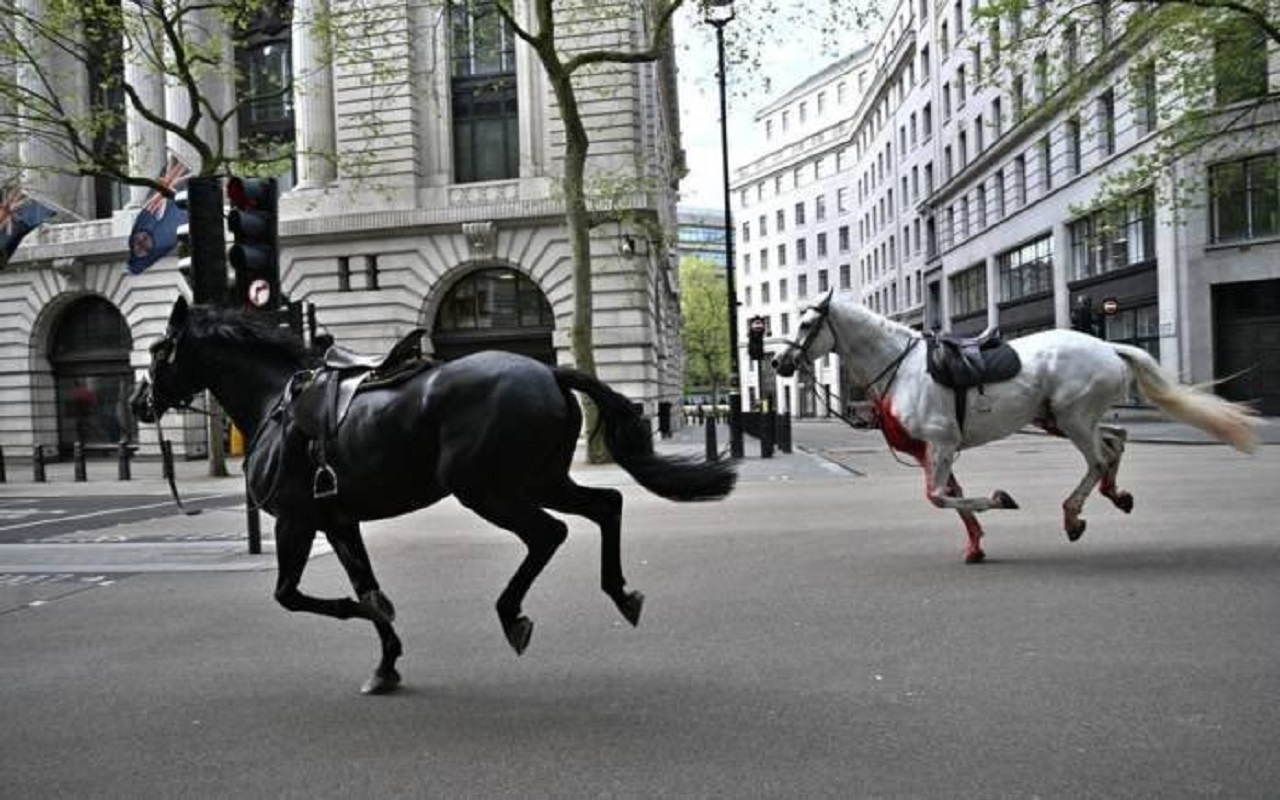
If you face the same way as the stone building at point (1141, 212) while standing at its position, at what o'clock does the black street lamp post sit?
The black street lamp post is roughly at 12 o'clock from the stone building.

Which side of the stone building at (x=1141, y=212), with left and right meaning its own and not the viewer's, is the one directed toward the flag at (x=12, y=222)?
front

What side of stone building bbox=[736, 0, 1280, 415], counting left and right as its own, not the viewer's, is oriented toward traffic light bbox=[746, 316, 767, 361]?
front

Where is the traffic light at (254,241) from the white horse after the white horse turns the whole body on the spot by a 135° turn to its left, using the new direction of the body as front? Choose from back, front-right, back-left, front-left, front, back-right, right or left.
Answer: back-right

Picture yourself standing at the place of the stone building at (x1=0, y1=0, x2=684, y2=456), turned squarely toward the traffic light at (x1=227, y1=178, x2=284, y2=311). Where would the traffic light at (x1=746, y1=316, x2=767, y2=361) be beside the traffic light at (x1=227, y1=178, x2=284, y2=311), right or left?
left

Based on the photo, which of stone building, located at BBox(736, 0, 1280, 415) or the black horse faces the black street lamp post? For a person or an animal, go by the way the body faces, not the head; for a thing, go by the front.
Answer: the stone building

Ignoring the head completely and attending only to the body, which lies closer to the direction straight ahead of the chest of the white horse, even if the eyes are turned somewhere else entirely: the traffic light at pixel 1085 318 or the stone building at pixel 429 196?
the stone building

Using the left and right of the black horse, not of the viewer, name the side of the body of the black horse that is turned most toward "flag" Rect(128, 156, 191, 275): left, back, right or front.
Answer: right

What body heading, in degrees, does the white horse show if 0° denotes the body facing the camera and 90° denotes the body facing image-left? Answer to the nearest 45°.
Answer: approximately 90°

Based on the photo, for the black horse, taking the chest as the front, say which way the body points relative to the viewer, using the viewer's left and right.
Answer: facing to the left of the viewer

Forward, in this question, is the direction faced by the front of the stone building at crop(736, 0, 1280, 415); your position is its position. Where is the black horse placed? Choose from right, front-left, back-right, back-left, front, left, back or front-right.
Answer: front-left

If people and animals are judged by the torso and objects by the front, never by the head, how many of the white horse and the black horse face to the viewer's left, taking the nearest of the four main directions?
2
